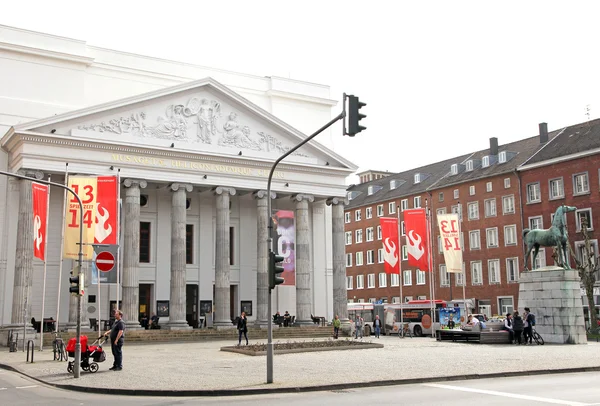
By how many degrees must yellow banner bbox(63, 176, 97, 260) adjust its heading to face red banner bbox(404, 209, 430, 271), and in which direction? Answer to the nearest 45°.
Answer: approximately 90° to its left

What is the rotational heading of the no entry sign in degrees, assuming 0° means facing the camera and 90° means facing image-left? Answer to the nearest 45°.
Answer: approximately 0°

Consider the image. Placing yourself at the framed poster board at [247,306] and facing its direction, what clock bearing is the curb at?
The curb is roughly at 12 o'clock from the framed poster board.

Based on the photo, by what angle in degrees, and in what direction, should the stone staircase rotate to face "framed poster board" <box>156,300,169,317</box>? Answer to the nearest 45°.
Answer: approximately 135° to its right

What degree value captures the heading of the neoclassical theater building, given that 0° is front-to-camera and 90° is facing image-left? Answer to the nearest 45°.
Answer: approximately 315°

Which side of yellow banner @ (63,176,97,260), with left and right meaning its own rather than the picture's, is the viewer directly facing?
front

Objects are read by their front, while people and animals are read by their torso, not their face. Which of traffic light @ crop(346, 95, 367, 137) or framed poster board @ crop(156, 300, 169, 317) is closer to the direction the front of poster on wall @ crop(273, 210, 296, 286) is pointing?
the traffic light

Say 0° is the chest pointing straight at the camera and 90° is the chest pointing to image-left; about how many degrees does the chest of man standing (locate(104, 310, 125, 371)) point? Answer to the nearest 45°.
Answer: approximately 90°

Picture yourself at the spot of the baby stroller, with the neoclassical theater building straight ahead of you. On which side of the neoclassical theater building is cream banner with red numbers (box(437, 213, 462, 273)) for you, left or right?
right

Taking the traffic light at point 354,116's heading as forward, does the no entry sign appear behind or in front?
behind

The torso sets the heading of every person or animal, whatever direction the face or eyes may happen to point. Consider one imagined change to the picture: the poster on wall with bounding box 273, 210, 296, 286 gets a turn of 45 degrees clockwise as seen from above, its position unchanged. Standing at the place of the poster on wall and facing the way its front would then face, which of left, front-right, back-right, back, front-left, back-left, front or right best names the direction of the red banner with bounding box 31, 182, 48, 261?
front

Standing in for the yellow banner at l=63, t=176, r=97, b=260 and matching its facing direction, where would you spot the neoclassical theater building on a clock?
The neoclassical theater building is roughly at 7 o'clock from the yellow banner.

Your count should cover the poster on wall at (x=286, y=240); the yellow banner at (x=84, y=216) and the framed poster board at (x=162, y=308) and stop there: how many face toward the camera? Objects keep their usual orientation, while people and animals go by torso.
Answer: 3

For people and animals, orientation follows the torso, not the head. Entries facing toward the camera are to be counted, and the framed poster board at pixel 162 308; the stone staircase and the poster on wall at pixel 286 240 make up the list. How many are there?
3
